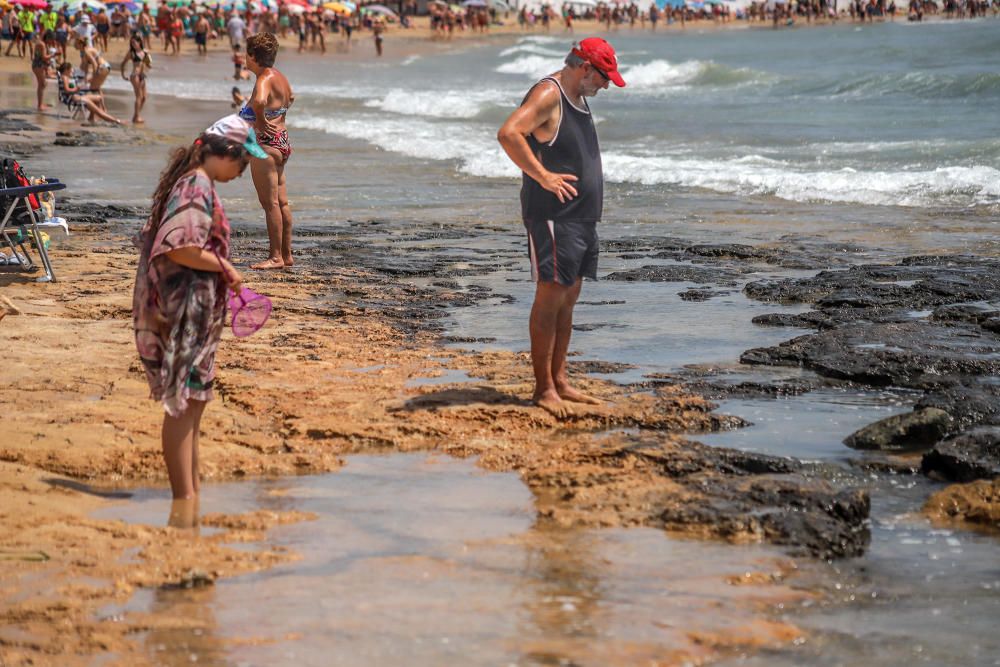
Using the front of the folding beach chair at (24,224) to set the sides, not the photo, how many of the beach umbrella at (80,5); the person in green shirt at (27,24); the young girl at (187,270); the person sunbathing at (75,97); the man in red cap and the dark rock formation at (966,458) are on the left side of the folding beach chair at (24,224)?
3

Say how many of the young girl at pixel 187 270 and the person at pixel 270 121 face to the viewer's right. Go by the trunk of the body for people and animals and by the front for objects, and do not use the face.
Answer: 1

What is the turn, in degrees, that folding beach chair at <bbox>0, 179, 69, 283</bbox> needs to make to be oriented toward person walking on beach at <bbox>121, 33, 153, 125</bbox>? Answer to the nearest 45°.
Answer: approximately 90° to its left

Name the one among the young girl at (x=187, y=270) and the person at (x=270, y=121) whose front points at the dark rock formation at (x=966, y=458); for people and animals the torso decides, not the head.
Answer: the young girl

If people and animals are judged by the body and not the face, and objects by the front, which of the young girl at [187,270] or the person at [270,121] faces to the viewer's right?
the young girl

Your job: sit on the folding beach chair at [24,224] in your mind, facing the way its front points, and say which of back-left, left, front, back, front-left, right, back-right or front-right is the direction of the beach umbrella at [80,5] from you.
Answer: left

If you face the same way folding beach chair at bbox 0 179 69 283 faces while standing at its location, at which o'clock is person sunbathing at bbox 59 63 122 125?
The person sunbathing is roughly at 9 o'clock from the folding beach chair.

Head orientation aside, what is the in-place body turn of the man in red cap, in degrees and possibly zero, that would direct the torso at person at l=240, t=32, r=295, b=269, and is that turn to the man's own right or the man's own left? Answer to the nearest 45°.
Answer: approximately 180°

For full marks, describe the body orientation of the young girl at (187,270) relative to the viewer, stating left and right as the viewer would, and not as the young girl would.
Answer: facing to the right of the viewer

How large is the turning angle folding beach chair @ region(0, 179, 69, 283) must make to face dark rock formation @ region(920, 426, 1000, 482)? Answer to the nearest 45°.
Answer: approximately 45° to its right

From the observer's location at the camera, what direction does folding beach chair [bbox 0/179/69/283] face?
facing to the right of the viewer

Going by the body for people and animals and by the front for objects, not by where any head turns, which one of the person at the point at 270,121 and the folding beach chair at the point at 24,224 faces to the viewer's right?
the folding beach chair

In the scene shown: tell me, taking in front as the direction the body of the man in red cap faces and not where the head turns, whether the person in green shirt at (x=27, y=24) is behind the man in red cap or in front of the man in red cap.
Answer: behind

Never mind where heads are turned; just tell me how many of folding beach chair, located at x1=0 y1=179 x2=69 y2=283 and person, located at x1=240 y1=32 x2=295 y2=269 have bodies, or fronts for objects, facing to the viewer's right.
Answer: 1

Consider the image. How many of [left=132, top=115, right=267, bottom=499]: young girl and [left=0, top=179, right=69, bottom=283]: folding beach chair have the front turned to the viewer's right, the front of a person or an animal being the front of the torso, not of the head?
2
